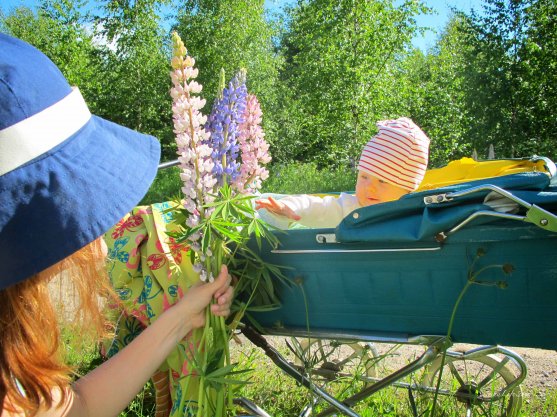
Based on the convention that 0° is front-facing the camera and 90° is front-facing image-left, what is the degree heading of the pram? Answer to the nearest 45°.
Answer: approximately 270°

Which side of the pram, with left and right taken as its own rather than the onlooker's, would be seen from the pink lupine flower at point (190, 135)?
back
